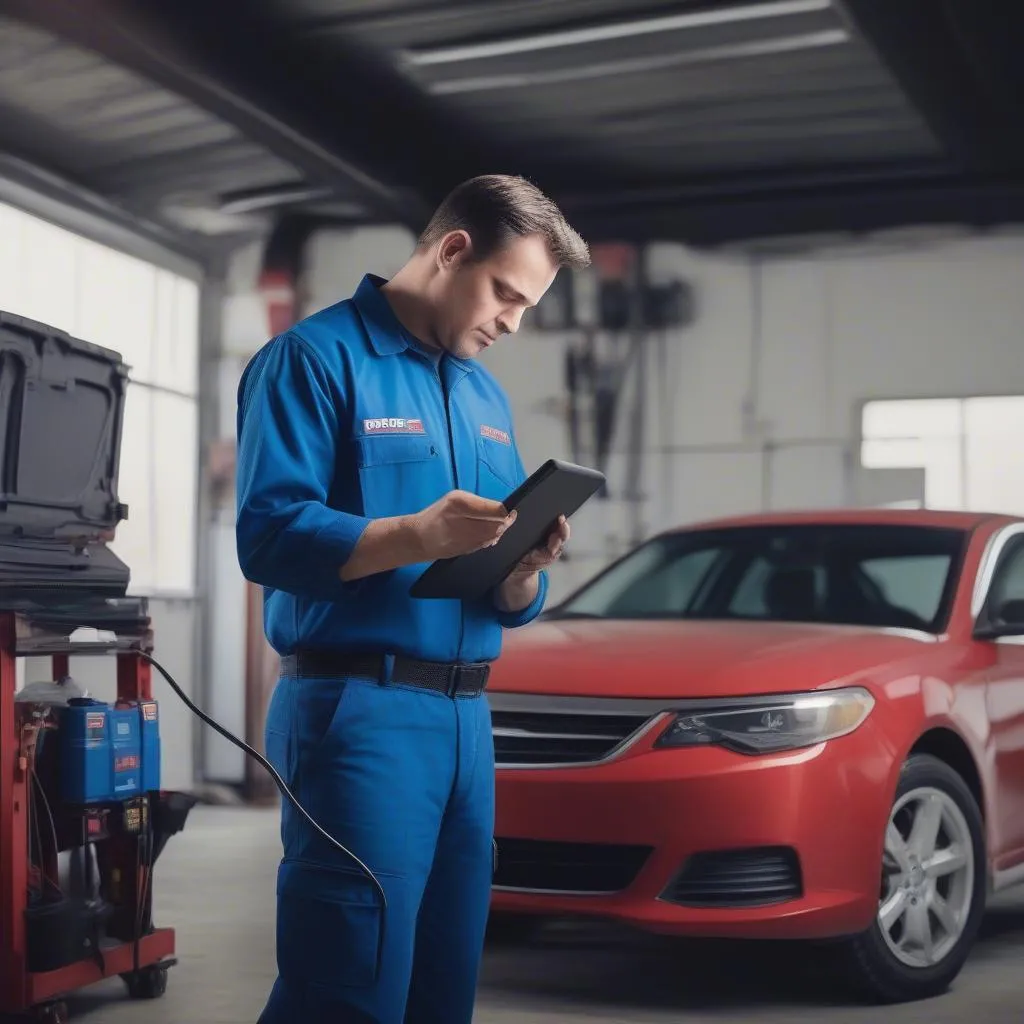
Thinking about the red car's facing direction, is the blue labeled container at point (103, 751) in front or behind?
in front

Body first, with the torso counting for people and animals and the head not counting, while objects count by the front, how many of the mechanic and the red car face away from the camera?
0

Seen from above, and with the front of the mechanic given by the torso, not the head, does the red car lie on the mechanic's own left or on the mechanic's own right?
on the mechanic's own left

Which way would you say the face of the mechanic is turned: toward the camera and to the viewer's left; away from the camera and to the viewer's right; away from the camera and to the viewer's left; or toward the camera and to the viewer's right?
toward the camera and to the viewer's right

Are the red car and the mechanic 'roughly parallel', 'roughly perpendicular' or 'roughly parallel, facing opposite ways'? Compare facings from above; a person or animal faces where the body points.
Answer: roughly perpendicular

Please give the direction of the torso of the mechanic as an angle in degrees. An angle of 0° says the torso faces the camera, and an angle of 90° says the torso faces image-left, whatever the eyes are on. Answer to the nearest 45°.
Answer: approximately 315°
